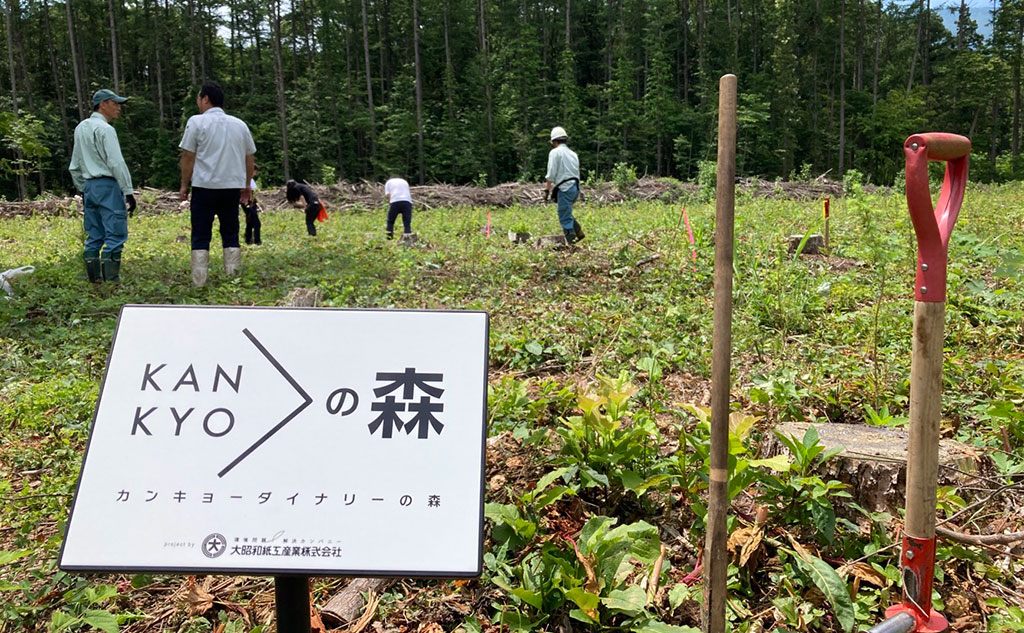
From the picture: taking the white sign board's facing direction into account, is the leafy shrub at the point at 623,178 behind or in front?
behind

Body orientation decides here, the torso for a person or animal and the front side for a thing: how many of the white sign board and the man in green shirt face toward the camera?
1

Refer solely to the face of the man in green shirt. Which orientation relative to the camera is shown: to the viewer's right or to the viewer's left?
to the viewer's right

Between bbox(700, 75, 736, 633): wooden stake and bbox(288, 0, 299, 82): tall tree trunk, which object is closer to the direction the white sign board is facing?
the wooden stake

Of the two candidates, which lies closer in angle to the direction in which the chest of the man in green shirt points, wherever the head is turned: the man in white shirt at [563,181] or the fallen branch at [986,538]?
the man in white shirt

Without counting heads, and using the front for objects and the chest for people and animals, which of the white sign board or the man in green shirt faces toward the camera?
the white sign board

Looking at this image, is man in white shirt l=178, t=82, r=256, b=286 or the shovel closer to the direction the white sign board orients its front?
the shovel

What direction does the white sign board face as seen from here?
toward the camera

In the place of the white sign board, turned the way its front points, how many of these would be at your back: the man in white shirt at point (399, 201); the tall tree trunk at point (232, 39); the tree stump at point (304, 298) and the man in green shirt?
4

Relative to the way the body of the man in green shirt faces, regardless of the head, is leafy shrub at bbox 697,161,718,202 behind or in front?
in front

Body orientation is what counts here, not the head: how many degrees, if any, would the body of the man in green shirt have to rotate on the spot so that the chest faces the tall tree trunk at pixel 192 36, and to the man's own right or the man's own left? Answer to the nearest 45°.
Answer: approximately 45° to the man's own left

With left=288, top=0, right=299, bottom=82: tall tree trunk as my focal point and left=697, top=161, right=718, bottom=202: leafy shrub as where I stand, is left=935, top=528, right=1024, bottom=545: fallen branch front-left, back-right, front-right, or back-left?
back-left

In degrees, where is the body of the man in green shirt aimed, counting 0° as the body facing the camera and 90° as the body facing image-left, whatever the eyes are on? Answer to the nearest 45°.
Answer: approximately 225°

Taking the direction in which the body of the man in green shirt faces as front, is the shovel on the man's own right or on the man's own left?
on the man's own right

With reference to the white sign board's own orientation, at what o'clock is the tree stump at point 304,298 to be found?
The tree stump is roughly at 6 o'clock from the white sign board.

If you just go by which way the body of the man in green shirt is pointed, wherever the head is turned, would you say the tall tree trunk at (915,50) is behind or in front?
in front

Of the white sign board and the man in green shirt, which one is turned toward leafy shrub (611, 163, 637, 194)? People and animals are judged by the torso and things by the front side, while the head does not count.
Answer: the man in green shirt

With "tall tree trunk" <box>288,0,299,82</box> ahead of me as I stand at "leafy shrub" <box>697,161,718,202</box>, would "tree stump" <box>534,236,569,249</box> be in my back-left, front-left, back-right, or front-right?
back-left

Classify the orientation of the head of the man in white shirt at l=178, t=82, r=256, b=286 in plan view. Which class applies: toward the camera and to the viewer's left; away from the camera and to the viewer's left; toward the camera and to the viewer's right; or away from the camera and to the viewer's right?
away from the camera and to the viewer's left
